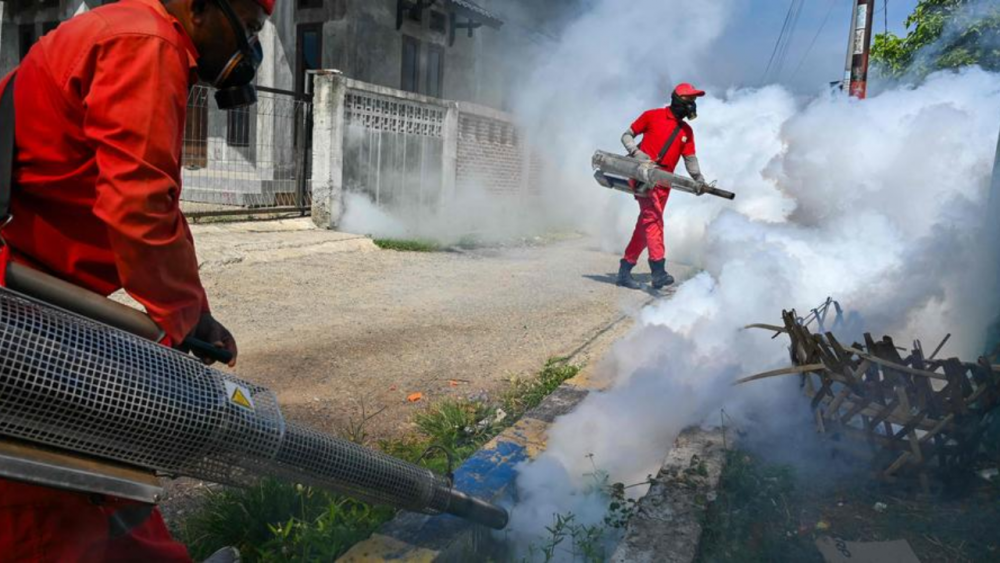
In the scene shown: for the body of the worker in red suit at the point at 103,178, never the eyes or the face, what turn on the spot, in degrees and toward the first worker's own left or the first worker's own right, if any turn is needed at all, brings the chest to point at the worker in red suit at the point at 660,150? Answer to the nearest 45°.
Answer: approximately 45° to the first worker's own left

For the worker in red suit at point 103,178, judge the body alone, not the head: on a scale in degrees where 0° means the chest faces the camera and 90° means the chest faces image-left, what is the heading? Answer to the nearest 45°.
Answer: approximately 270°

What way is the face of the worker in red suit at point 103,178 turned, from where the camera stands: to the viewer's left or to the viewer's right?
to the viewer's right

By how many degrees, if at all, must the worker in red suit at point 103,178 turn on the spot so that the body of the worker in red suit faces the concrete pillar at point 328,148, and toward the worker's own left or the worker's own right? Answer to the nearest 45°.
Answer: approximately 90° to the worker's own left

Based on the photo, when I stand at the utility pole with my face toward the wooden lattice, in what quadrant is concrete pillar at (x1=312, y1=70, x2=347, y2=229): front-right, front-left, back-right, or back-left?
front-right

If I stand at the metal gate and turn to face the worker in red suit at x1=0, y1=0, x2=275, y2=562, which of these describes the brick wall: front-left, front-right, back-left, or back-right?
back-left

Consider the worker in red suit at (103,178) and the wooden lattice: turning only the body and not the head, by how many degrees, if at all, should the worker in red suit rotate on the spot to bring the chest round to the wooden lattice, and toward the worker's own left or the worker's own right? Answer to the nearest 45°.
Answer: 0° — they already face it

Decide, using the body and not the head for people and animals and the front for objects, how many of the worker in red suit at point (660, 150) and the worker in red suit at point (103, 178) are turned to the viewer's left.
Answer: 0

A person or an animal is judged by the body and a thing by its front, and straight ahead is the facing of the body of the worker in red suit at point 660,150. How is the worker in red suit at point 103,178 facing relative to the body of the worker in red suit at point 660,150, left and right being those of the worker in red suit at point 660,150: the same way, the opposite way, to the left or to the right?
to the left

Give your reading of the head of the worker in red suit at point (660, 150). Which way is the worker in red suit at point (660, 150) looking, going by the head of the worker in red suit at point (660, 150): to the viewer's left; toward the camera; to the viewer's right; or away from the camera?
to the viewer's right

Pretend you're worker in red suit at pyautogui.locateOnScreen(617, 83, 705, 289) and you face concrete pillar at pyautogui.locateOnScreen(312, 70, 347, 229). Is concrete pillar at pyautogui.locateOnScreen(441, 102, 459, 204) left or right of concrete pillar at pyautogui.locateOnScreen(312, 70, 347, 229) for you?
right

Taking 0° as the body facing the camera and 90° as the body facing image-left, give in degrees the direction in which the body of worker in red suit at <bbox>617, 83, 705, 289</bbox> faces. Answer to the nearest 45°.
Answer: approximately 315°

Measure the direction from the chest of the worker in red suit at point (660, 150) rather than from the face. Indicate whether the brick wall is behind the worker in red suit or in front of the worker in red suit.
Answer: behind

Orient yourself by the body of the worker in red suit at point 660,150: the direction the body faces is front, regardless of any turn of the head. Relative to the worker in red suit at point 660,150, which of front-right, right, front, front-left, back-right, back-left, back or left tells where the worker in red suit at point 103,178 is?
front-right
